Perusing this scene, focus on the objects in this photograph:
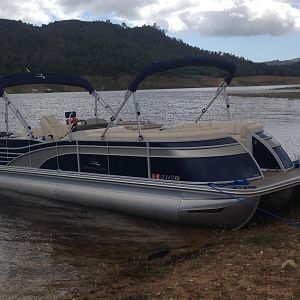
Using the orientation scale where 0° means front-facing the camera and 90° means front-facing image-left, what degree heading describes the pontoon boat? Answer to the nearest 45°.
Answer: approximately 315°
